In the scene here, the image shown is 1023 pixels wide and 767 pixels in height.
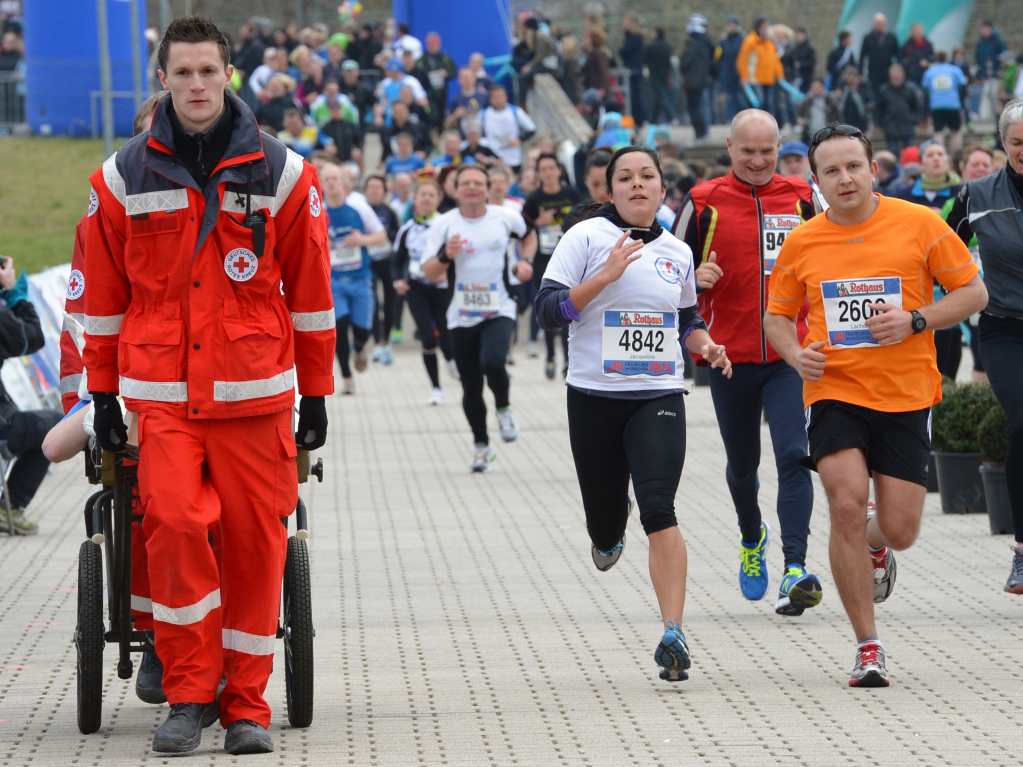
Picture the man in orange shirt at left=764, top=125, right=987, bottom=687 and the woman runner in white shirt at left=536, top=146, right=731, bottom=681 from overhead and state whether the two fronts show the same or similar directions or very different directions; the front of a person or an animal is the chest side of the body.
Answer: same or similar directions

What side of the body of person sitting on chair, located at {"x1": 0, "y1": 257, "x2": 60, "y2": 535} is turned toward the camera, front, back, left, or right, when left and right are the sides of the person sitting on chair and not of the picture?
right

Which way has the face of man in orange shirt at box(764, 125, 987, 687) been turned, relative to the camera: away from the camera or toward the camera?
toward the camera

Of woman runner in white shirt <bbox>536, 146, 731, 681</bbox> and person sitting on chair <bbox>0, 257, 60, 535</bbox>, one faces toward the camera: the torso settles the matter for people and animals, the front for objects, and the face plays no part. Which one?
the woman runner in white shirt

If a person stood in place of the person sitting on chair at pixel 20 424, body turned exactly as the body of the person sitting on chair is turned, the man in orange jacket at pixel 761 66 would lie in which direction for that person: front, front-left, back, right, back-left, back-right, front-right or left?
front-left

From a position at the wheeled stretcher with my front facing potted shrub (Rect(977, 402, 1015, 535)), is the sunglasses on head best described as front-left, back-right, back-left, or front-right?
front-right

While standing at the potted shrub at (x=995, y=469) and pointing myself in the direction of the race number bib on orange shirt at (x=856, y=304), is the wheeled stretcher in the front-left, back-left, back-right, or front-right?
front-right

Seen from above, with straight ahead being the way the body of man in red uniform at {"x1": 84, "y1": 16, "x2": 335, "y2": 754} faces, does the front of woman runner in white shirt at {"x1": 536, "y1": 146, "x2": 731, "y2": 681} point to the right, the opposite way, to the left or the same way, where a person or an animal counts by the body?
the same way

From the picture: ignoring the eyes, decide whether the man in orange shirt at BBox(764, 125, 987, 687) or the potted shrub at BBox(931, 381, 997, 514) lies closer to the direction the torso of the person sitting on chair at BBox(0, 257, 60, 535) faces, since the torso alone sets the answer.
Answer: the potted shrub

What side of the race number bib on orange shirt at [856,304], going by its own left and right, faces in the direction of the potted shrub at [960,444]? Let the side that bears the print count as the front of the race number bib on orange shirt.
back

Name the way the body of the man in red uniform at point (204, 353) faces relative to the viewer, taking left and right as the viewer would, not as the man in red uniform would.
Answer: facing the viewer

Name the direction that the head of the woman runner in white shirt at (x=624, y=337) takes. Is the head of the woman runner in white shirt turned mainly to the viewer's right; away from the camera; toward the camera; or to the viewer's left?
toward the camera

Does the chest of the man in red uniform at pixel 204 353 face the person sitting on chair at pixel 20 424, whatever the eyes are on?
no

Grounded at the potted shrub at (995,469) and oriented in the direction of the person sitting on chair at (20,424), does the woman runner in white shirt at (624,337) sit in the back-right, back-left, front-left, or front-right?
front-left

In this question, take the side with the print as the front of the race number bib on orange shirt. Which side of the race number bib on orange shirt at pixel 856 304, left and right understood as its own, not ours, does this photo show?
front
